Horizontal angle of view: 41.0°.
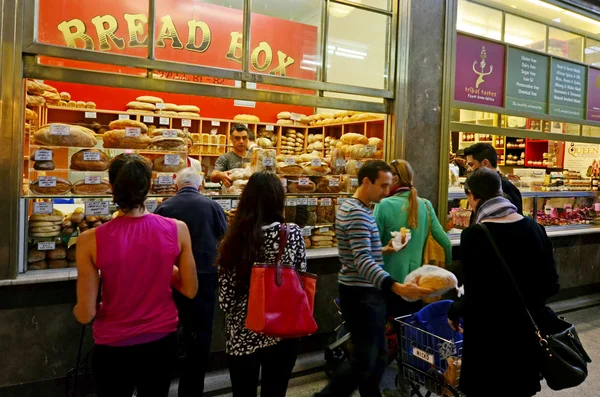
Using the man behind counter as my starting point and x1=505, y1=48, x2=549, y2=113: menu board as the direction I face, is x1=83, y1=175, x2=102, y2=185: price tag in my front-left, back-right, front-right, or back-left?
back-right

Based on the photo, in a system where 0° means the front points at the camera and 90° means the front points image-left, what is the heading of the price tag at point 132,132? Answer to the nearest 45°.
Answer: approximately 0°

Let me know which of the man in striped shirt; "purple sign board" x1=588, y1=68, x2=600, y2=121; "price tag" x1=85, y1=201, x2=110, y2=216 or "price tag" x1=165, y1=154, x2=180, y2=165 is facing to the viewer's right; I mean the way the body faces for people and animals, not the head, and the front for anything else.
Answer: the man in striped shirt

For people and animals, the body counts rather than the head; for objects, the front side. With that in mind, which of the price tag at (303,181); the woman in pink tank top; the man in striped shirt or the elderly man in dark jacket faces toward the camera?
the price tag

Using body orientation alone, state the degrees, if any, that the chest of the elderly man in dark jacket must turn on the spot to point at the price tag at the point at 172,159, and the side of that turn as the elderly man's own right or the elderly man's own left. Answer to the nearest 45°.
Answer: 0° — they already face it

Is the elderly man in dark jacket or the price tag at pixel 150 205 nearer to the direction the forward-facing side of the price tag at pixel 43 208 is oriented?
the elderly man in dark jacket

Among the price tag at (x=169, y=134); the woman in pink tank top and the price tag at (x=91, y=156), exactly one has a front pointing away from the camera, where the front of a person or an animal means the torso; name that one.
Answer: the woman in pink tank top

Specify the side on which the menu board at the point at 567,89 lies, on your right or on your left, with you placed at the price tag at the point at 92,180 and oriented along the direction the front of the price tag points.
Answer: on your left

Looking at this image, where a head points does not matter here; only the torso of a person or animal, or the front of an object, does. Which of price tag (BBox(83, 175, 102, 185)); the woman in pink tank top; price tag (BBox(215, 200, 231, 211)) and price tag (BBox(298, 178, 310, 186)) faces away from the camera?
the woman in pink tank top

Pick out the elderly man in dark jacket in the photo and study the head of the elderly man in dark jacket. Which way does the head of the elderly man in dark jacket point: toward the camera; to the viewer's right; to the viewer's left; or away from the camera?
away from the camera

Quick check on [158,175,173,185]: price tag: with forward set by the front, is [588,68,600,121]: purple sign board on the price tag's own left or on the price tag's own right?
on the price tag's own left
